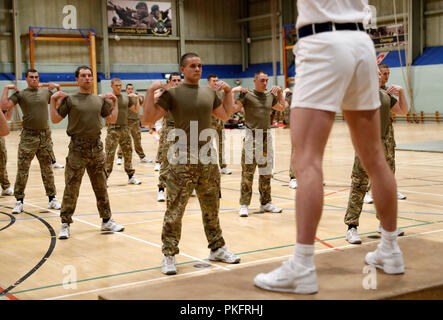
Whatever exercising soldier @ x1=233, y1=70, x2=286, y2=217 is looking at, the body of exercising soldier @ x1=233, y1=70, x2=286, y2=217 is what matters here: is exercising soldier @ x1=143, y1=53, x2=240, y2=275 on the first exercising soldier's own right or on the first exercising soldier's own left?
on the first exercising soldier's own right

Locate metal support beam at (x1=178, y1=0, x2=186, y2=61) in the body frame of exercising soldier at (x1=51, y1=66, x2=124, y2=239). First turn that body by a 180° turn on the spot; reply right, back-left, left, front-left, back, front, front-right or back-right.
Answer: front-right

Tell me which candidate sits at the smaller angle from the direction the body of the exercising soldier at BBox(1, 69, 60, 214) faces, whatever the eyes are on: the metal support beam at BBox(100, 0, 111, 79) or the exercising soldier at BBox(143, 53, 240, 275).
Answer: the exercising soldier

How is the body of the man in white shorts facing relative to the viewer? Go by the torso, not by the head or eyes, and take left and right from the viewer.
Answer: facing away from the viewer and to the left of the viewer

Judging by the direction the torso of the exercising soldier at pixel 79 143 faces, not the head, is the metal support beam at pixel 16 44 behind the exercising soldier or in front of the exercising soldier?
behind

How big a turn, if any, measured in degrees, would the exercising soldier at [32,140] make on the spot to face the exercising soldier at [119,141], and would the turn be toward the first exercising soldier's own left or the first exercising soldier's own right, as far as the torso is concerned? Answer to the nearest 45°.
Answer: approximately 135° to the first exercising soldier's own left

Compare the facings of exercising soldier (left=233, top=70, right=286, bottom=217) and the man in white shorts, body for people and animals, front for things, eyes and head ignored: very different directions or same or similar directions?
very different directions

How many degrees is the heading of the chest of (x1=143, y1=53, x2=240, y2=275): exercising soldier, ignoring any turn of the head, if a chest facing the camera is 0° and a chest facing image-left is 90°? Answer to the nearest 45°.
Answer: approximately 315°

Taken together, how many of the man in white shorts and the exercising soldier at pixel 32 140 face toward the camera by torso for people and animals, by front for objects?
1

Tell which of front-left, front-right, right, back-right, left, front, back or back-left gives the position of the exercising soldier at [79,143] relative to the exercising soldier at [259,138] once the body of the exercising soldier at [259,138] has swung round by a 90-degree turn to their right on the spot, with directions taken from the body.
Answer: front

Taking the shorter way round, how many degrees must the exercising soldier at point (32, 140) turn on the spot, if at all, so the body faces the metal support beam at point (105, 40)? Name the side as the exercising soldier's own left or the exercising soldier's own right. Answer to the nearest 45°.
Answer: approximately 180°
